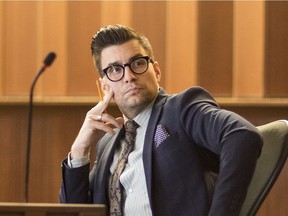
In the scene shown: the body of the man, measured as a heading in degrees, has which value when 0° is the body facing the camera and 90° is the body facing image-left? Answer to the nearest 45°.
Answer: approximately 45°
